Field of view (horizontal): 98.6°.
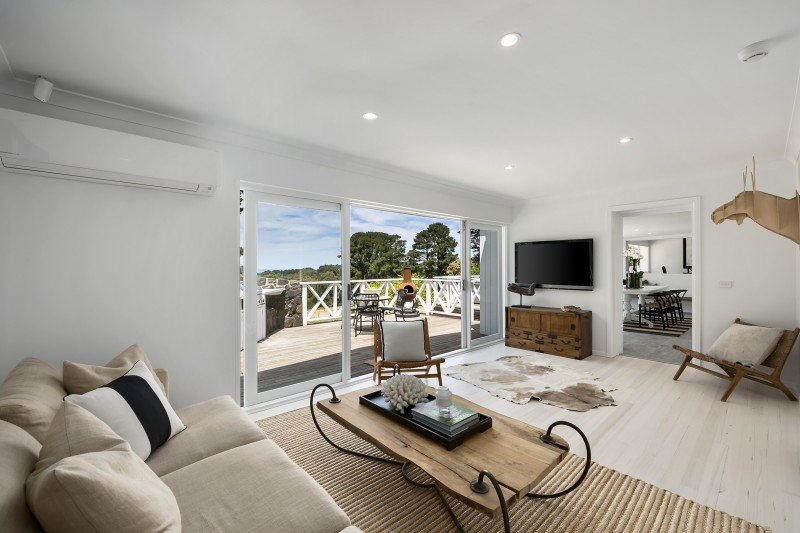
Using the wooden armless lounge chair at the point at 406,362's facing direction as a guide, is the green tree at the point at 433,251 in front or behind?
behind

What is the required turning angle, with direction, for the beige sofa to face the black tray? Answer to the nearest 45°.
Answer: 0° — it already faces it

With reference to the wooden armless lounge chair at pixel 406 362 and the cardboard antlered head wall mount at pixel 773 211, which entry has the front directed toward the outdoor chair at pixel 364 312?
the cardboard antlered head wall mount

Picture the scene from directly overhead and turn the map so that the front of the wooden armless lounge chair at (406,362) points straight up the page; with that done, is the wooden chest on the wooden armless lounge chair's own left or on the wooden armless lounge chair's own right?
on the wooden armless lounge chair's own left

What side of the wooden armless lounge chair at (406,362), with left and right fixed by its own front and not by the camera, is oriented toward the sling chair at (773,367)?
left

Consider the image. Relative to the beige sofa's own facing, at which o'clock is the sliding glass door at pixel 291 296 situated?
The sliding glass door is roughly at 10 o'clock from the beige sofa.

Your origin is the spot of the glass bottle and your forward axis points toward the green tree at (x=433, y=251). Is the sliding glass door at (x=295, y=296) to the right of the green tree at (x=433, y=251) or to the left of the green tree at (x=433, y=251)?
left

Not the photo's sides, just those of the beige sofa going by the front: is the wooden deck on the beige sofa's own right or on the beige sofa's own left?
on the beige sofa's own left

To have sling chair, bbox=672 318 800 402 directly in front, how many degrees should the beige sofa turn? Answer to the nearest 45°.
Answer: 0° — it already faces it

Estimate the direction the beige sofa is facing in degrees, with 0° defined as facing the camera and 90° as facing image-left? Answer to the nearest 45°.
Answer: approximately 270°

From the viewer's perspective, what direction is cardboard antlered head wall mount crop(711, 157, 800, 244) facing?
to the viewer's left

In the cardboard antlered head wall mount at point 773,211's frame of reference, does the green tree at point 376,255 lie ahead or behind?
ahead

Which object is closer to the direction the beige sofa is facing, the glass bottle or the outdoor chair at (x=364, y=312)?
the glass bottle
